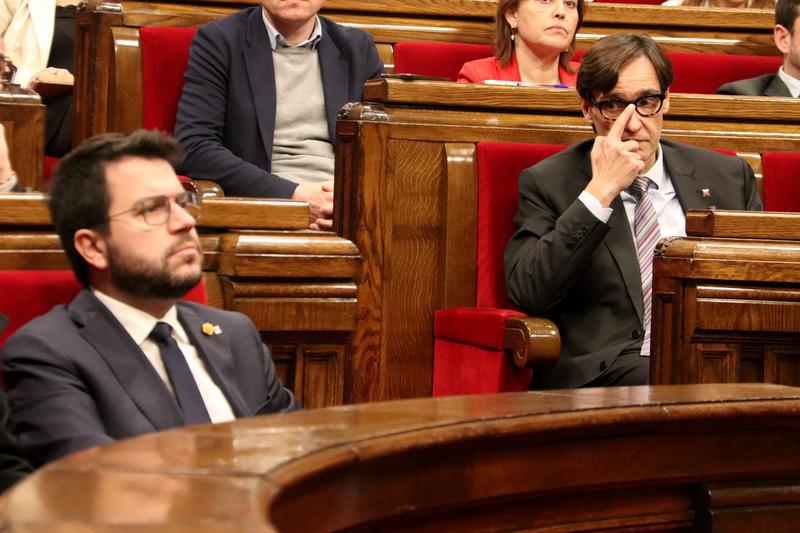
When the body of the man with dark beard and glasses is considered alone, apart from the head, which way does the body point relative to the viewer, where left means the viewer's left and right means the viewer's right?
facing the viewer and to the right of the viewer

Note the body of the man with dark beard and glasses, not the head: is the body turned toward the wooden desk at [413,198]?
no

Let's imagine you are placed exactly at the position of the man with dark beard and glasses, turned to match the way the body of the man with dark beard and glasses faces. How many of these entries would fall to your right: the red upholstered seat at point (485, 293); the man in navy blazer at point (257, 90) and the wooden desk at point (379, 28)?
0

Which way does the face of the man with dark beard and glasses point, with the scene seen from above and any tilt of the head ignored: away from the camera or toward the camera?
toward the camera

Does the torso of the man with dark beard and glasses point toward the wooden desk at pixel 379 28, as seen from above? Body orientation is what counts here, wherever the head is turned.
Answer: no

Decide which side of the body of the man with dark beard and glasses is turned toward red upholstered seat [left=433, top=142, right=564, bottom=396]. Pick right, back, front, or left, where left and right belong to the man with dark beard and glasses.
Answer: left
